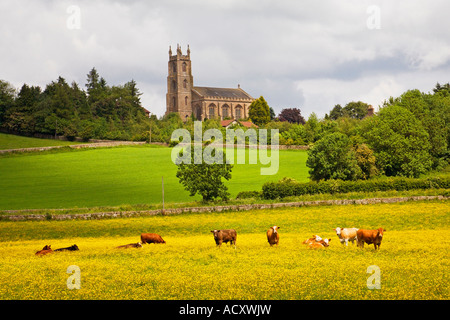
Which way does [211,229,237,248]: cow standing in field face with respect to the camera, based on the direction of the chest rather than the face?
to the viewer's left

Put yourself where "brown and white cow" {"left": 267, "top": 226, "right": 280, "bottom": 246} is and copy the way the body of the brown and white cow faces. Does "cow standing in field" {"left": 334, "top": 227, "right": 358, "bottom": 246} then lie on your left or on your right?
on your left

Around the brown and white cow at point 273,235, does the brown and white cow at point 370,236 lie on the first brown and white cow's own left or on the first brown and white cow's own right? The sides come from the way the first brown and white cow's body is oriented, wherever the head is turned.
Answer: on the first brown and white cow's own left

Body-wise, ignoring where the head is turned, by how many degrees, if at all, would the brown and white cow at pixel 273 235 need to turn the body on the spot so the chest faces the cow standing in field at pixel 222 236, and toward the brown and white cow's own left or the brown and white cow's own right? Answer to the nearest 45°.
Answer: approximately 90° to the brown and white cow's own right

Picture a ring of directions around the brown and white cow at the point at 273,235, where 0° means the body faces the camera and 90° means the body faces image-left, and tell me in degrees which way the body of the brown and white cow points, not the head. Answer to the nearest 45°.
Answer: approximately 0°

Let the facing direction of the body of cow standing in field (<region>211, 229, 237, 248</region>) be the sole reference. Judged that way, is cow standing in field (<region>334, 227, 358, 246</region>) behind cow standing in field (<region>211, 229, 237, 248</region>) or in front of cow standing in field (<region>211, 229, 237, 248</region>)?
behind

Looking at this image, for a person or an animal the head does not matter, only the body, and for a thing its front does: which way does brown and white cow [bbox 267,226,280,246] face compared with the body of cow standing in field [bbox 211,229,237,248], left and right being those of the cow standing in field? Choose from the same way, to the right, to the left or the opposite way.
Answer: to the left

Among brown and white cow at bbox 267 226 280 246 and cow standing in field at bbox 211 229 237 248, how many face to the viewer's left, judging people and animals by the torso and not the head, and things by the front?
1

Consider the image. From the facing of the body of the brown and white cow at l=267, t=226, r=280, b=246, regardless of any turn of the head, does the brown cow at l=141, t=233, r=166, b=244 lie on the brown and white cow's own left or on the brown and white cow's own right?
on the brown and white cow's own right
